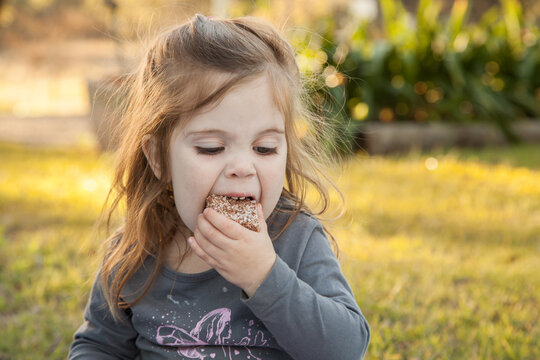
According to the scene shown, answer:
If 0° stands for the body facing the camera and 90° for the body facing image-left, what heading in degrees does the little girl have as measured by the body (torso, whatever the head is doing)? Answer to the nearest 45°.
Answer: approximately 0°

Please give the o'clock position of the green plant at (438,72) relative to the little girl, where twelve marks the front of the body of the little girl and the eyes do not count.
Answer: The green plant is roughly at 7 o'clock from the little girl.

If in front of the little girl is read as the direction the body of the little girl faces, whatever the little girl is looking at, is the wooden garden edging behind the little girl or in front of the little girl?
behind
